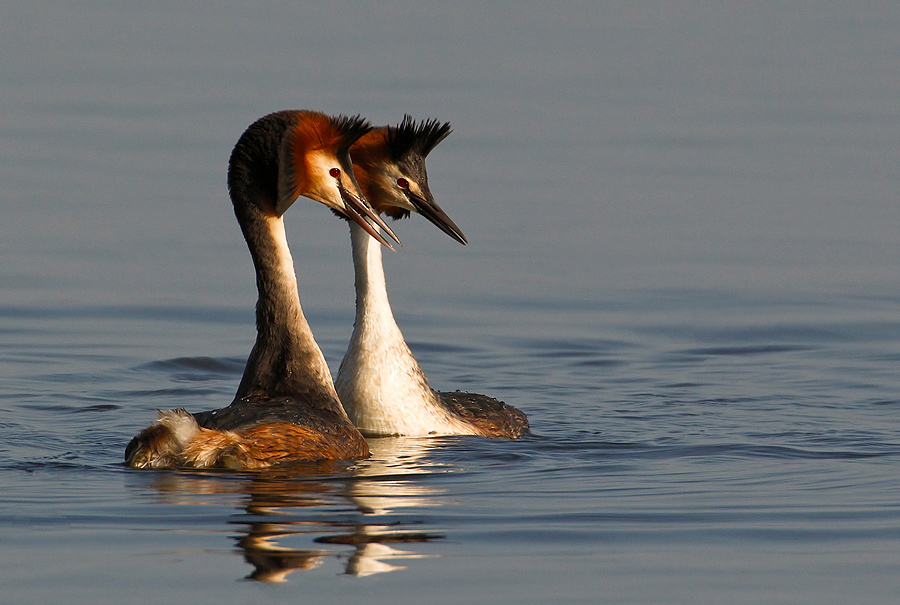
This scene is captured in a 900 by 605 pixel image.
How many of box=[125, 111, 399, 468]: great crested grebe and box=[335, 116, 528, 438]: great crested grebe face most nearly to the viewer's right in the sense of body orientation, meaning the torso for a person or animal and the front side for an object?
1

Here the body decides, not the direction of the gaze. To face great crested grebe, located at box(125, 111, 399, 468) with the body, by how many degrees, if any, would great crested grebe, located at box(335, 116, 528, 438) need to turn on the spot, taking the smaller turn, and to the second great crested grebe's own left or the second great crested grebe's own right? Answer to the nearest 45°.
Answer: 0° — it already faces it

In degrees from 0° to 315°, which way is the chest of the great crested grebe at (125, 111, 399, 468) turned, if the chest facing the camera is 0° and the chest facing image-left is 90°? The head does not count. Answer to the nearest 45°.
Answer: approximately 270°

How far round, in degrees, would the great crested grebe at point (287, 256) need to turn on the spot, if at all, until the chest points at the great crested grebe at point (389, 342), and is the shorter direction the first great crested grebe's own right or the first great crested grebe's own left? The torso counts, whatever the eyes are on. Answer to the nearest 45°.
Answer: approximately 45° to the first great crested grebe's own left

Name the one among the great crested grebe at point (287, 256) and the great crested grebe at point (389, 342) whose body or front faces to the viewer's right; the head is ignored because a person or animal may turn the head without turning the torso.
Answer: the great crested grebe at point (287, 256)
